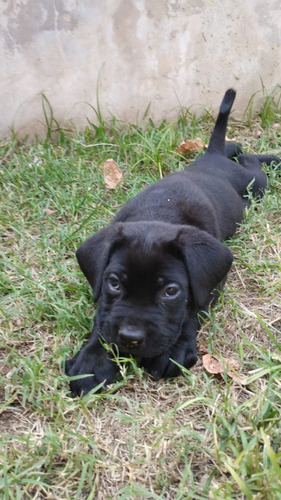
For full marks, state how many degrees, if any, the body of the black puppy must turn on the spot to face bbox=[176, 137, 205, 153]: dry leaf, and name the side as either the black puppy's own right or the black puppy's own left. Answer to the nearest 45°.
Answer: approximately 135° to the black puppy's own right

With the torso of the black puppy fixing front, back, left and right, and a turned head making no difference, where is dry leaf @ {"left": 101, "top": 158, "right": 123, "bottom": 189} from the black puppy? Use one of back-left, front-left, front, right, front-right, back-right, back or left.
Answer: back-right

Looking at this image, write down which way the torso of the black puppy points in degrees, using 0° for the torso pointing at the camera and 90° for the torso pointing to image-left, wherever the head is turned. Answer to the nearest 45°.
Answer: approximately 45°

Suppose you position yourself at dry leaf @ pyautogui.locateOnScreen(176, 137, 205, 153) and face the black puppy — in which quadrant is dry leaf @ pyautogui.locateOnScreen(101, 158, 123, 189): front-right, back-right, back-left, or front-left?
front-right
